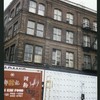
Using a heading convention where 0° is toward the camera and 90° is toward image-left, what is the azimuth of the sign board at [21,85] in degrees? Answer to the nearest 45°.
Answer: approximately 0°

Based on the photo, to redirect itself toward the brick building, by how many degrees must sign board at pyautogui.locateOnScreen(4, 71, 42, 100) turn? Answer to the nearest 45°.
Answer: approximately 180°
